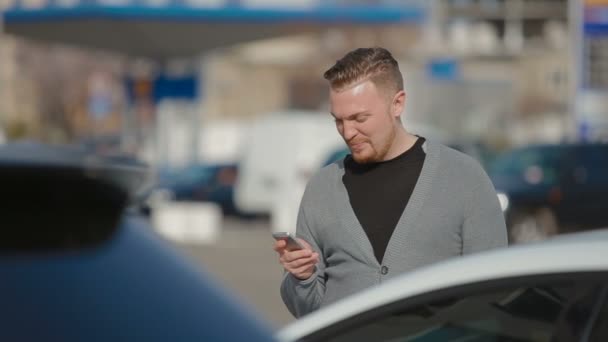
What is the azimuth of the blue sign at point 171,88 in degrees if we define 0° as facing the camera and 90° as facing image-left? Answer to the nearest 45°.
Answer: approximately 0°

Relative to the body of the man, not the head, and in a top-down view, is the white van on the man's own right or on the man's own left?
on the man's own right

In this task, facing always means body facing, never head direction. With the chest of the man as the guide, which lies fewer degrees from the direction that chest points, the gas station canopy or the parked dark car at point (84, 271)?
the parked dark car

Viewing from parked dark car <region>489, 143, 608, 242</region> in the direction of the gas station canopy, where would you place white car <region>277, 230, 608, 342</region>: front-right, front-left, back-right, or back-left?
back-left

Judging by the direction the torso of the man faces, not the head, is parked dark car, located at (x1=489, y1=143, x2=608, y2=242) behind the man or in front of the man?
behind

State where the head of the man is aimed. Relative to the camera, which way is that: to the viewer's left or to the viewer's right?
to the viewer's left

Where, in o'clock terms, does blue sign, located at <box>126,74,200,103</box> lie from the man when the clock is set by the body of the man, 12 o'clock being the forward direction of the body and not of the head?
The blue sign is roughly at 4 o'clock from the man.

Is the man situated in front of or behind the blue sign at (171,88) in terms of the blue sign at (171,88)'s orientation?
in front

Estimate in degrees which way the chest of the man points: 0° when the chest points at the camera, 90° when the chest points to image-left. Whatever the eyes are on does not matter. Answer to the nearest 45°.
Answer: approximately 45°
